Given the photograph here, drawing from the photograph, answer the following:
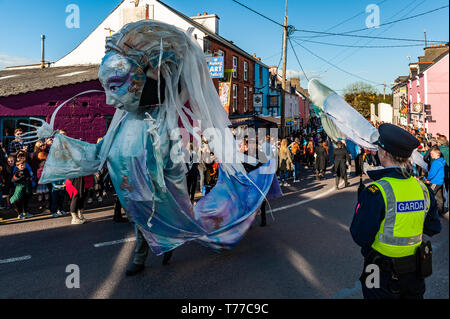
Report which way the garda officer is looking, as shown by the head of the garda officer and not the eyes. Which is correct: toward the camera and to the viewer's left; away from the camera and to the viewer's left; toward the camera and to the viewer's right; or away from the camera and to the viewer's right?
away from the camera and to the viewer's left

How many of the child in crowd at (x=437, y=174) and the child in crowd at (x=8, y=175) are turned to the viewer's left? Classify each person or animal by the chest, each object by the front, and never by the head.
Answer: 1

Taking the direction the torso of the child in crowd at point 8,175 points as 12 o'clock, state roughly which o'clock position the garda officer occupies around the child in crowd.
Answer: The garda officer is roughly at 1 o'clock from the child in crowd.

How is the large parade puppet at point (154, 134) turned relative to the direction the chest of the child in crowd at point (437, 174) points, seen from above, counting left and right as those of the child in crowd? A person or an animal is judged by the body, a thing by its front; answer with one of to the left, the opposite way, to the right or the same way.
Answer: the same way

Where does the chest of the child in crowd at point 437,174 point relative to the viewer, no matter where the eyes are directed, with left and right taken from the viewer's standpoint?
facing to the left of the viewer

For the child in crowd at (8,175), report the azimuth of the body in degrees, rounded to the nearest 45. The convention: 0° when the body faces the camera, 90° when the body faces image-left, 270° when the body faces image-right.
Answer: approximately 315°

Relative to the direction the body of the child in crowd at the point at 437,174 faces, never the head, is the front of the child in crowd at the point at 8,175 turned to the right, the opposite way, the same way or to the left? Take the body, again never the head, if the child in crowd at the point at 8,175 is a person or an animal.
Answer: the opposite way

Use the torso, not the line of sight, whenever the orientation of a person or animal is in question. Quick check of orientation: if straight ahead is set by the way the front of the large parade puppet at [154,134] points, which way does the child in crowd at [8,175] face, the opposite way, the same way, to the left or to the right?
to the left

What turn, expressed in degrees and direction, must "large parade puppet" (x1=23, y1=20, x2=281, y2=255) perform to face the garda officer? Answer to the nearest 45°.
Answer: approximately 90° to its left

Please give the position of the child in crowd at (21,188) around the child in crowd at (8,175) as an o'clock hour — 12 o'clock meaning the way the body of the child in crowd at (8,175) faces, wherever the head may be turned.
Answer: the child in crowd at (21,188) is roughly at 1 o'clock from the child in crowd at (8,175).

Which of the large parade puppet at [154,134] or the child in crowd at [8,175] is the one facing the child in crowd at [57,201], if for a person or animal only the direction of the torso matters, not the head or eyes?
the child in crowd at [8,175]
